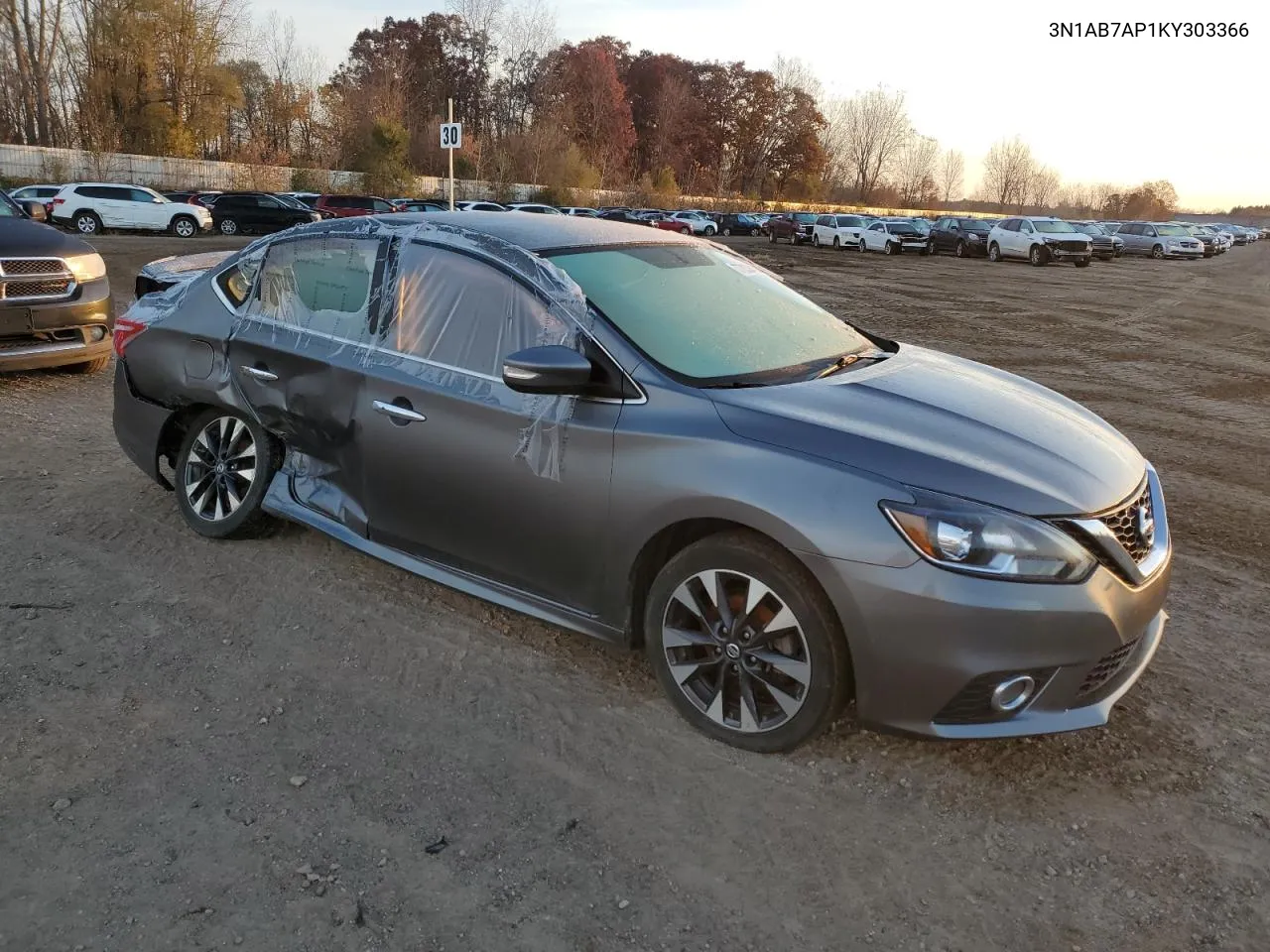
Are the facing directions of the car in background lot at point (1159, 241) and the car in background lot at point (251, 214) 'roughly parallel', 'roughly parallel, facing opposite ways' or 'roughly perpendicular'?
roughly perpendicular

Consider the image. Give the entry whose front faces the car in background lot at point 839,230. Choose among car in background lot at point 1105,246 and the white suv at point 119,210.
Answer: the white suv

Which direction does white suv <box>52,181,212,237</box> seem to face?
to the viewer's right

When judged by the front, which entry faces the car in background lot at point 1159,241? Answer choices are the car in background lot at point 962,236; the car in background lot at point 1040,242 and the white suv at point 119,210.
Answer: the white suv

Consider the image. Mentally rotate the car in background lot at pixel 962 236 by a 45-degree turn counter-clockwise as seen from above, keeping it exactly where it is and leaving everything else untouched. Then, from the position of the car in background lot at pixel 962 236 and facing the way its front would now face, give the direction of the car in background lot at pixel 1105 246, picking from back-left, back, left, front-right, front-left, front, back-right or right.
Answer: front-left

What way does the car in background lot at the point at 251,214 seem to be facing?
to the viewer's right

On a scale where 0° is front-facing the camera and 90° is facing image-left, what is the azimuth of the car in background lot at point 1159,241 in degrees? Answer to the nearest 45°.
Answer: approximately 315°

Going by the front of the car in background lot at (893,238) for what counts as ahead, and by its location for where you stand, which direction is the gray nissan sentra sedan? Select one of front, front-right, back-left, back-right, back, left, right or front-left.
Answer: front-right

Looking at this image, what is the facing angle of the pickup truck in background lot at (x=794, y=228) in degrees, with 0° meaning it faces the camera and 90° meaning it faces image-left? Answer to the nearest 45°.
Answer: approximately 315°

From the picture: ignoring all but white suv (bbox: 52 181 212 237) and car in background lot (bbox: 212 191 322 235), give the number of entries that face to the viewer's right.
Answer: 2

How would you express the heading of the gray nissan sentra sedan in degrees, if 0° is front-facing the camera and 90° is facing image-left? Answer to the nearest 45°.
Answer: approximately 315°

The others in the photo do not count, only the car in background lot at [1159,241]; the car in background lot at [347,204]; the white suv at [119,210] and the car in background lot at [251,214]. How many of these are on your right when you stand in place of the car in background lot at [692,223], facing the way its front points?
3

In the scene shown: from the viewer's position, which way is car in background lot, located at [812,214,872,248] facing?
facing the viewer and to the right of the viewer
